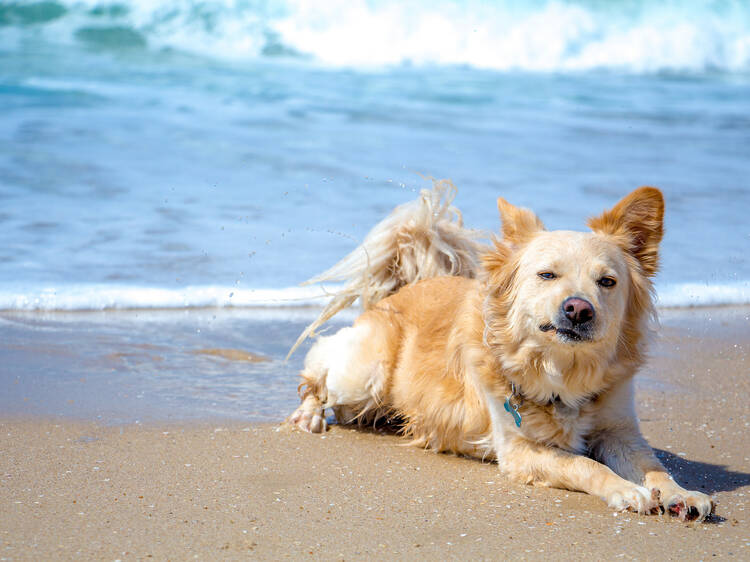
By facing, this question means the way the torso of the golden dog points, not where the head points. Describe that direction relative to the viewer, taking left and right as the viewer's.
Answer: facing the viewer and to the right of the viewer
